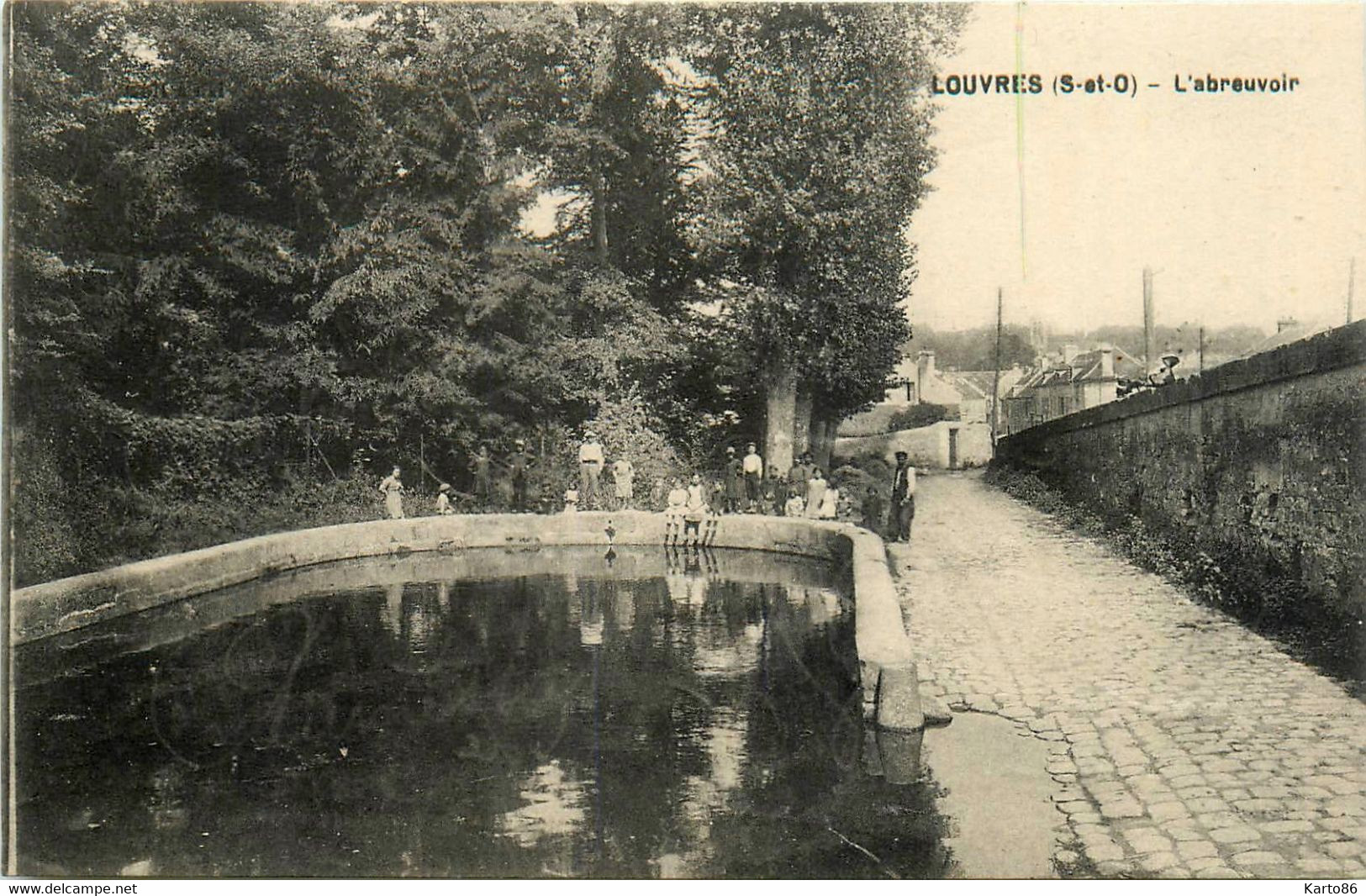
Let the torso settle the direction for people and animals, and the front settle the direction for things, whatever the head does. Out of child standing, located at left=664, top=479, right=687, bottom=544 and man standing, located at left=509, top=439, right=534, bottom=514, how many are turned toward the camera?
2

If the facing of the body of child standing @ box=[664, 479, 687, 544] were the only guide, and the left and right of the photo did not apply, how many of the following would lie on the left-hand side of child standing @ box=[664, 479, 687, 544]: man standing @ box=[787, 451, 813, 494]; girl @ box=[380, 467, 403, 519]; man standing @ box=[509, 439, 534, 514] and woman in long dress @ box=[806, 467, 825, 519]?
2

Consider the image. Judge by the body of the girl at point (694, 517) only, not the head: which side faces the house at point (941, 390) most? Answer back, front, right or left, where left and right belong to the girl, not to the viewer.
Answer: back

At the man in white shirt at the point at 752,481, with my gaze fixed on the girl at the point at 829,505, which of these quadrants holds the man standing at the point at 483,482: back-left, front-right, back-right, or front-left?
back-right

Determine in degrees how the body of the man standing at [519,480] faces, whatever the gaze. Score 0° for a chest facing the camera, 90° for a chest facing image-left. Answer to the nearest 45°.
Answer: approximately 0°
